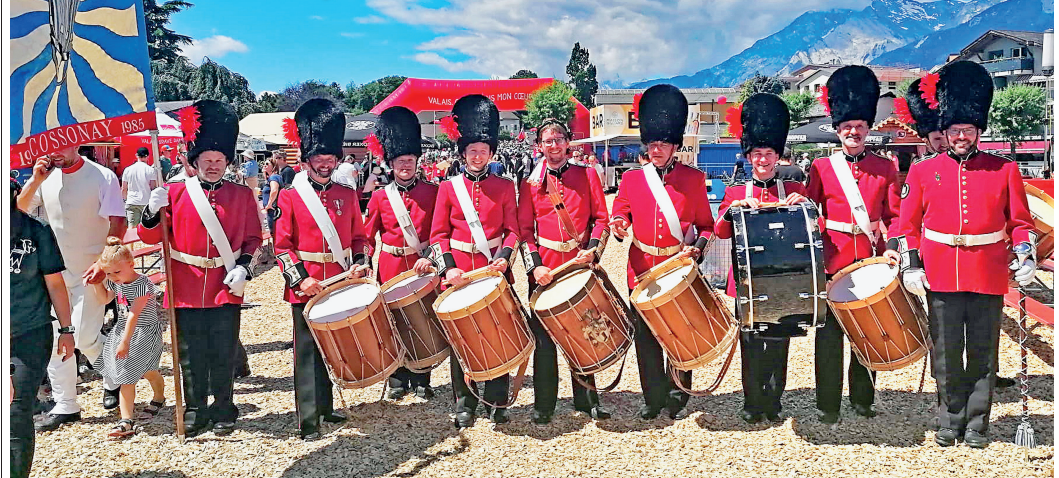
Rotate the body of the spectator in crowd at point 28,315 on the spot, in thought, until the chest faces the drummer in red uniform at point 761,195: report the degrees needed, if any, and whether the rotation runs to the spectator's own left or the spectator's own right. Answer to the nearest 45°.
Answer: approximately 90° to the spectator's own left

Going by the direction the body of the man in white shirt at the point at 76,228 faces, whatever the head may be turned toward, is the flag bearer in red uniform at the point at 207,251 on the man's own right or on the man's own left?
on the man's own left

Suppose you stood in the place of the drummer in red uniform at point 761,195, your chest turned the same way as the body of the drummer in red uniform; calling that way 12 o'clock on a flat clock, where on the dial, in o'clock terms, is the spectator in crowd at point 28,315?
The spectator in crowd is roughly at 2 o'clock from the drummer in red uniform.

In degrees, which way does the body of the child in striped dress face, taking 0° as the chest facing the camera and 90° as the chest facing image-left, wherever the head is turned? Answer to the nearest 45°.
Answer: approximately 45°

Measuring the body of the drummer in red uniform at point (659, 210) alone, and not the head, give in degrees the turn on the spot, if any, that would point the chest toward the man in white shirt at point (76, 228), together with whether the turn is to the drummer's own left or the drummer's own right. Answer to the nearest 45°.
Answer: approximately 90° to the drummer's own right

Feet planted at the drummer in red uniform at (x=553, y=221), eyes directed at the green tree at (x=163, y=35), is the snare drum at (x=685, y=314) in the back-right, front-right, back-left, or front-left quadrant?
back-right

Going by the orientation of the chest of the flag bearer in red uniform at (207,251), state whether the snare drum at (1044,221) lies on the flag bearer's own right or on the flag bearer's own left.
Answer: on the flag bearer's own left

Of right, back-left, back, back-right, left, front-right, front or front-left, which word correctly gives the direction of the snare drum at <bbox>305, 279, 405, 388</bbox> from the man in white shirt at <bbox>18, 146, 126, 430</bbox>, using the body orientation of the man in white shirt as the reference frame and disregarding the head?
left

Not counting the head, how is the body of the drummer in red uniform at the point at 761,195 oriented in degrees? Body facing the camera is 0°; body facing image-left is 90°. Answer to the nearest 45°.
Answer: approximately 0°

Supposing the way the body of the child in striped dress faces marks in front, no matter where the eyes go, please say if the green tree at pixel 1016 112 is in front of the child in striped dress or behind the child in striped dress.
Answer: behind

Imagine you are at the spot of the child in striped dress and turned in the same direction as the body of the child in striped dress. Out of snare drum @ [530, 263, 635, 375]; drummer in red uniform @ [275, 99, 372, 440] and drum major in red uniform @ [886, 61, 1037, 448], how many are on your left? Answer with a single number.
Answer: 3
